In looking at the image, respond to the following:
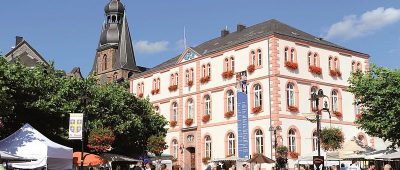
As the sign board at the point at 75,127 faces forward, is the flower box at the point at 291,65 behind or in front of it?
behind

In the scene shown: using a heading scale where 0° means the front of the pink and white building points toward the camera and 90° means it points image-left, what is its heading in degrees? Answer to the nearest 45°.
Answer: approximately 45°

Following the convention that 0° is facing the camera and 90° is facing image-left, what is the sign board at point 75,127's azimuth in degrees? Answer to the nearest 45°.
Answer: approximately 0°

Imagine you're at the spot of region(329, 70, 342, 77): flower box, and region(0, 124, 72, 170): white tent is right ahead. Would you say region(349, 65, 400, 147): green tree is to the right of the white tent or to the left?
left

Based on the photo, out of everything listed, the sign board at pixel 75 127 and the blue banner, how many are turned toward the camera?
2

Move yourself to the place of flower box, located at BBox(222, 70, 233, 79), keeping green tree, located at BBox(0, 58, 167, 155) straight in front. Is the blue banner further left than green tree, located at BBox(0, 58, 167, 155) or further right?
left
